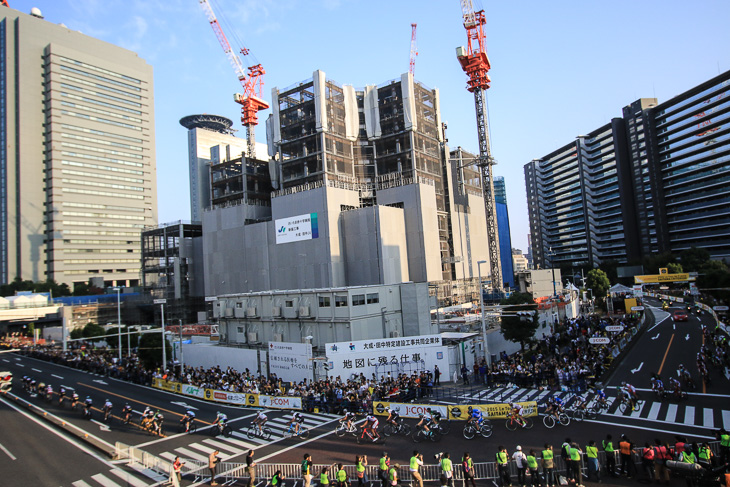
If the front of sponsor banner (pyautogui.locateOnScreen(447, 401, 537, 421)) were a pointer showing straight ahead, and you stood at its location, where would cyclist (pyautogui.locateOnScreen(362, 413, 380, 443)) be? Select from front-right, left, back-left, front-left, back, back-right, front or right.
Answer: front-right

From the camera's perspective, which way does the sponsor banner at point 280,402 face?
toward the camera

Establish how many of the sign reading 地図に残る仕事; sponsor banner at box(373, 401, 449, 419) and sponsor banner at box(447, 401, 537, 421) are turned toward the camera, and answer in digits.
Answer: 3

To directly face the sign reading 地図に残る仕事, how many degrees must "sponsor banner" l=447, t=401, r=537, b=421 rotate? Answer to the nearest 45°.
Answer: approximately 135° to its right

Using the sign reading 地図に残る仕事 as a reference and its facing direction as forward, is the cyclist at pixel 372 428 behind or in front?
in front

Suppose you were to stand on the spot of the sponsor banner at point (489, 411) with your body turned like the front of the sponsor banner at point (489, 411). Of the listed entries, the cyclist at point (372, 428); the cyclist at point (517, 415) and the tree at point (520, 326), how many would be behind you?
1

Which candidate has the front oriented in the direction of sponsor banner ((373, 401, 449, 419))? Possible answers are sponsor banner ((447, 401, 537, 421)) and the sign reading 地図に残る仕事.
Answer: the sign reading 地図に残る仕事

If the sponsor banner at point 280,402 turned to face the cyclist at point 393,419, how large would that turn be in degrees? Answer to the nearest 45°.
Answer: approximately 45° to its left

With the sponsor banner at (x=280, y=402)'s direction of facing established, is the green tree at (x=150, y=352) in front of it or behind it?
behind

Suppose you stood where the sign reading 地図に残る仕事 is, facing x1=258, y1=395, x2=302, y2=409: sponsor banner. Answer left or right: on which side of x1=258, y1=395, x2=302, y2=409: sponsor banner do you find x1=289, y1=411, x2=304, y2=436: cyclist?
left

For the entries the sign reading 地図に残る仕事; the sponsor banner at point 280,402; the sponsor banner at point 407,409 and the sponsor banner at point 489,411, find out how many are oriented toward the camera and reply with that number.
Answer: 4

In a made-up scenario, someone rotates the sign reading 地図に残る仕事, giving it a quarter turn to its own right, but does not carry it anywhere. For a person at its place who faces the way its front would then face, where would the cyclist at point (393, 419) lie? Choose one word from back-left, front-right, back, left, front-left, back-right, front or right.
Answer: left

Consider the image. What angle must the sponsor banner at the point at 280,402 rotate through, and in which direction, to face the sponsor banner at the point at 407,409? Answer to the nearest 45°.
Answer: approximately 45° to its left

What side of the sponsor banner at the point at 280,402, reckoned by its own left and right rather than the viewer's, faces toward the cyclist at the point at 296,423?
front

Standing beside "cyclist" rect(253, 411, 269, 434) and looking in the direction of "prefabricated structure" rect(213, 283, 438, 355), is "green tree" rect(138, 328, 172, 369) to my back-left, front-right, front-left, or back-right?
front-left

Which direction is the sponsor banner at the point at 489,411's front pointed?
toward the camera

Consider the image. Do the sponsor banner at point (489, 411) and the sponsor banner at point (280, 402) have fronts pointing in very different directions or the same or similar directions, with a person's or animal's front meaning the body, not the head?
same or similar directions
